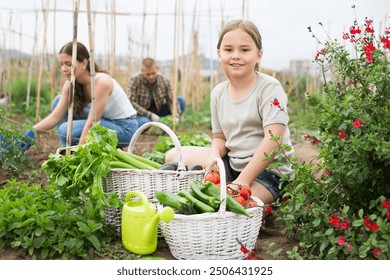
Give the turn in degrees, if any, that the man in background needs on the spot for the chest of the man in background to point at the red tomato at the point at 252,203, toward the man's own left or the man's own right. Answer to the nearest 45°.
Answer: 0° — they already face it

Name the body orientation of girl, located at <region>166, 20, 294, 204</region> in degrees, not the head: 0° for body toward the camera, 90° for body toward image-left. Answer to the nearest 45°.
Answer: approximately 45°

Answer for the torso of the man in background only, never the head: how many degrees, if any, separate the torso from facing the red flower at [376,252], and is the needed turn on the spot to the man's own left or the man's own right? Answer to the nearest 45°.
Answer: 0° — they already face it

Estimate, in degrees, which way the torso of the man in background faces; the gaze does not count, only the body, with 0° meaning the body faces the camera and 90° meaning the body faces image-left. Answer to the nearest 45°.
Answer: approximately 0°
